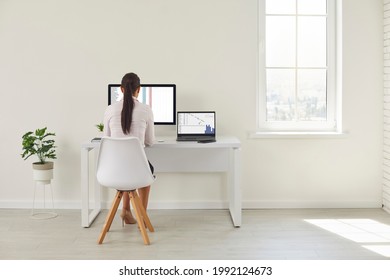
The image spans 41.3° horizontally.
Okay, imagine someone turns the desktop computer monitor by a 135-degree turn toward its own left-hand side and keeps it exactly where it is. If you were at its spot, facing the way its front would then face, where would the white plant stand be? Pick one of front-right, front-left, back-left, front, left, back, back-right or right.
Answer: back-left

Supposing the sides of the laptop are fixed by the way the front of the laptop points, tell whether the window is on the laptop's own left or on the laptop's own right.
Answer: on the laptop's own left

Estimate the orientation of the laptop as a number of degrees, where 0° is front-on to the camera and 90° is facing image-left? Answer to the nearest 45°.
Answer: approximately 0°

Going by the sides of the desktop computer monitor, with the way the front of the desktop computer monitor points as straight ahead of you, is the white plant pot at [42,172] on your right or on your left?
on your right

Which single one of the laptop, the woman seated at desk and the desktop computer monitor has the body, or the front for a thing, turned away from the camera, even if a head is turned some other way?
the woman seated at desk

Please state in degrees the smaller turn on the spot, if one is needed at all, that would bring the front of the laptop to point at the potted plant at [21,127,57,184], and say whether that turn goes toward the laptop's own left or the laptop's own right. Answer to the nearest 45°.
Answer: approximately 90° to the laptop's own right

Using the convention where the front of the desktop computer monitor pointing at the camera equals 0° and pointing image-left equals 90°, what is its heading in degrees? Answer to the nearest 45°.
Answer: approximately 0°

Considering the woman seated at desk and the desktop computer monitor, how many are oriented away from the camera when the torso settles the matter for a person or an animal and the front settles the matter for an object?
1

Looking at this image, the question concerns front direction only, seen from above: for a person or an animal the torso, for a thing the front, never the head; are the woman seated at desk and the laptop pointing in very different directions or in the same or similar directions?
very different directions

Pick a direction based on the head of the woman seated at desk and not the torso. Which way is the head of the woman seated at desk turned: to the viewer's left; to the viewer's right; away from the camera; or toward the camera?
away from the camera

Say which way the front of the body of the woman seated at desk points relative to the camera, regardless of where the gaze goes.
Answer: away from the camera

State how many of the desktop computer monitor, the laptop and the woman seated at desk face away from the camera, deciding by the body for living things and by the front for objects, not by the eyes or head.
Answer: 1
